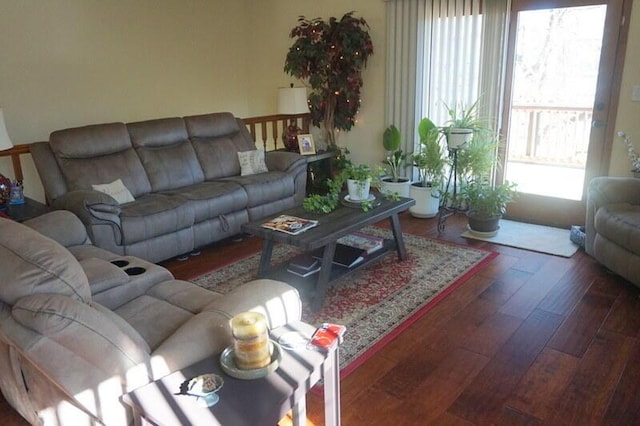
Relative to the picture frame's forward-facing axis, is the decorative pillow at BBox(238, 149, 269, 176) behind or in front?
in front

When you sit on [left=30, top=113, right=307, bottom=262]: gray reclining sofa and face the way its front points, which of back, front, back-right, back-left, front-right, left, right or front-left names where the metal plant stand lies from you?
front-left

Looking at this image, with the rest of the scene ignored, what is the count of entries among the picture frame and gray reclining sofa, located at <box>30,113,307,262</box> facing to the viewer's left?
0

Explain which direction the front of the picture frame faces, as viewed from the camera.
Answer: facing the viewer

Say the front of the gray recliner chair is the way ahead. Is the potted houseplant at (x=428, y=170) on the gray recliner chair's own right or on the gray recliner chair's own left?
on the gray recliner chair's own right

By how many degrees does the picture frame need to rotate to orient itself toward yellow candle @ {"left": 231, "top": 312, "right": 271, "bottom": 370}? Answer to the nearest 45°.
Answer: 0° — it already faces it

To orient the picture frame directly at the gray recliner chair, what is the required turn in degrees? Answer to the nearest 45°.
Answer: approximately 45° to its left

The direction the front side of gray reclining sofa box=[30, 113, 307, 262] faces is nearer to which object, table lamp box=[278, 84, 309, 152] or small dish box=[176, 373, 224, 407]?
the small dish

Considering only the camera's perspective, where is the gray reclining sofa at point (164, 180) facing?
facing the viewer and to the right of the viewer

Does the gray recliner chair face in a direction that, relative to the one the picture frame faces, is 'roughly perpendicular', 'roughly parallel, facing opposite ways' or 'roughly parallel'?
roughly perpendicular

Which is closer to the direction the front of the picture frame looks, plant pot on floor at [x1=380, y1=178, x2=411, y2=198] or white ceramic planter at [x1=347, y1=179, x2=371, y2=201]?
the white ceramic planter

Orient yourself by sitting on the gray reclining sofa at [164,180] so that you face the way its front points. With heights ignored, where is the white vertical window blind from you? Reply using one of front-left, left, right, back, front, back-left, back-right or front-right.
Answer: front-left

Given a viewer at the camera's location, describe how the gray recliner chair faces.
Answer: facing the viewer and to the left of the viewer

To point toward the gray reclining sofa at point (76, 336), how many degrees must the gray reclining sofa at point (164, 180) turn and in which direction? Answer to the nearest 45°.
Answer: approximately 45° to its right

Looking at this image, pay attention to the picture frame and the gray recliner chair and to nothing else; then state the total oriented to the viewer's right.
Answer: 0

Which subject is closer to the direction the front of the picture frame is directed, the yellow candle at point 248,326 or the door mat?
the yellow candle

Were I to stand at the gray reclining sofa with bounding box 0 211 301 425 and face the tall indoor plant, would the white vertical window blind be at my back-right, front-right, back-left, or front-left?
front-right

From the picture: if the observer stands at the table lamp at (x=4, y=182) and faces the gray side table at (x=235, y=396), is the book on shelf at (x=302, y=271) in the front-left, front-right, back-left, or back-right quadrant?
front-left

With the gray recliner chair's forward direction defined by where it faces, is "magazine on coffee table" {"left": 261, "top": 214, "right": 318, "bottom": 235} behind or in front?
in front
